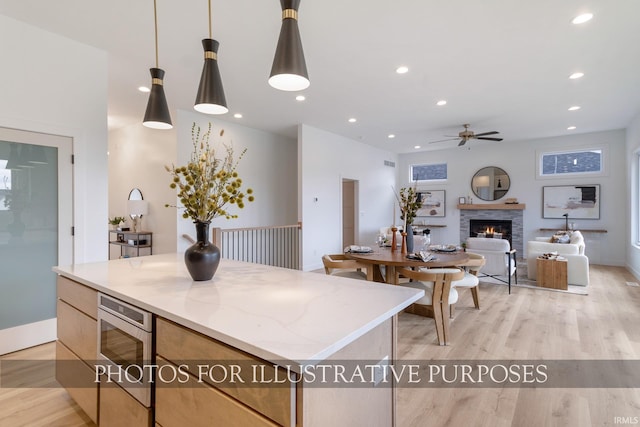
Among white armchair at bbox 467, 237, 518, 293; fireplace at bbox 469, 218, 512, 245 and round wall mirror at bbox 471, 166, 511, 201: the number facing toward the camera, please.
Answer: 2

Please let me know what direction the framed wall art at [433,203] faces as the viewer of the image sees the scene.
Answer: facing the viewer

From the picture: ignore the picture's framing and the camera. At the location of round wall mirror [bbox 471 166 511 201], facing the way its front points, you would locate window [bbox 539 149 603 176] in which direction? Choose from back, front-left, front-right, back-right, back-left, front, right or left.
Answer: left

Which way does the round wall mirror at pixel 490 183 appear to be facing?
toward the camera

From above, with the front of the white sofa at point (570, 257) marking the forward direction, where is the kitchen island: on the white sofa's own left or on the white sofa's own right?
on the white sofa's own left

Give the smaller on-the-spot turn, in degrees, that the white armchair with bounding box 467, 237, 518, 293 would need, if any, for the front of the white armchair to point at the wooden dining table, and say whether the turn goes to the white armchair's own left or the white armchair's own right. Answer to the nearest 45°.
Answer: approximately 135° to the white armchair's own right

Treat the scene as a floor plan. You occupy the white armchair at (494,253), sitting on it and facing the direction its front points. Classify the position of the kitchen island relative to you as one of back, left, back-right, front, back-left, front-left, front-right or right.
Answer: back-right

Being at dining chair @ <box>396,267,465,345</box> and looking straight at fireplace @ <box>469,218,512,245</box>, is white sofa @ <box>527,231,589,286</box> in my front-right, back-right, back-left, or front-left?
front-right

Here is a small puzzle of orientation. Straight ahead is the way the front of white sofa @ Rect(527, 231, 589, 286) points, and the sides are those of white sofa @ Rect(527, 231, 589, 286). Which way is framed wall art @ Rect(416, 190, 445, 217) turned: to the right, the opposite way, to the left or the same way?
to the left

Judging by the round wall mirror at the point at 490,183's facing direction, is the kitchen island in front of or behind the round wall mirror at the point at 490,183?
in front

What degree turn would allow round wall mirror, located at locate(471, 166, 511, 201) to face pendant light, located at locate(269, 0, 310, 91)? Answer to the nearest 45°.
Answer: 0° — it already faces it

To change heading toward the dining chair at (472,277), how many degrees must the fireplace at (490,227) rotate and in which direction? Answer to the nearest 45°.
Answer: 0° — it already faces it

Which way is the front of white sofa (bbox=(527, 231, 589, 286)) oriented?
to the viewer's left

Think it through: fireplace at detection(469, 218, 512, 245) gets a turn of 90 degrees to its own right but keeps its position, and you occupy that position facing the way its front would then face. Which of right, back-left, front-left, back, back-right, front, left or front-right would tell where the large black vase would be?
left
